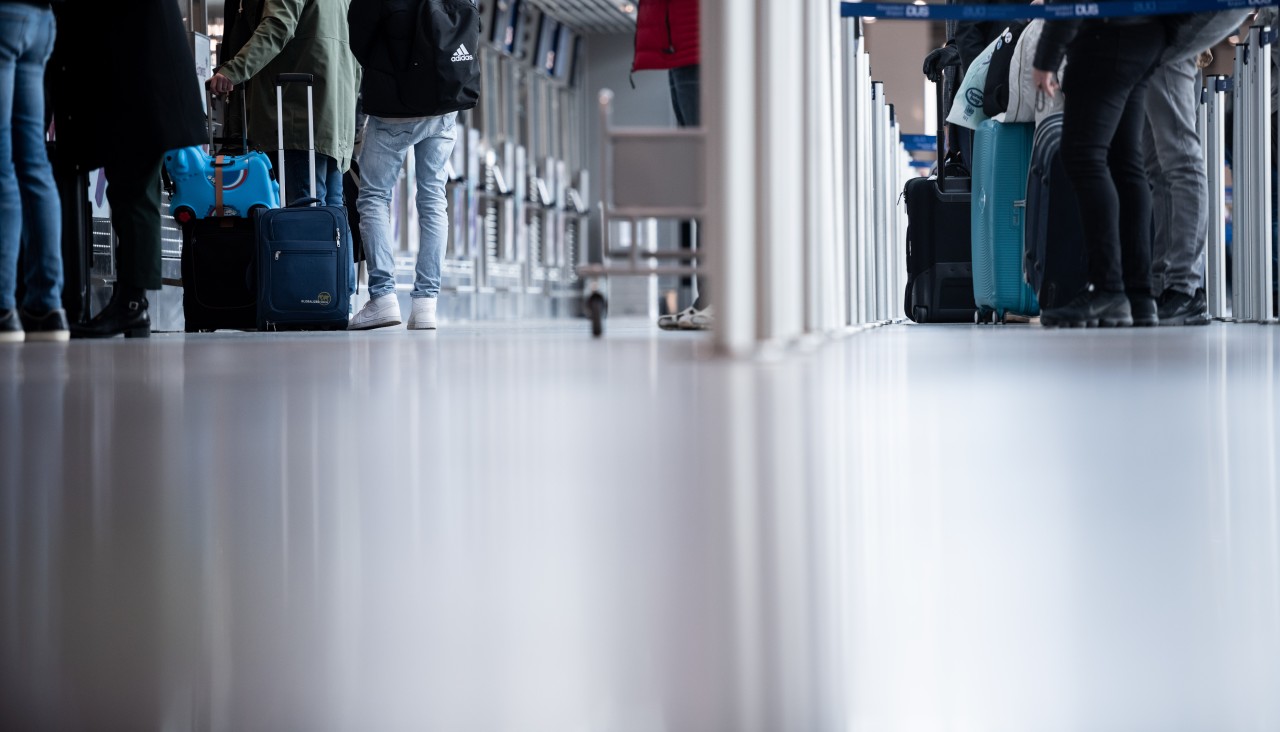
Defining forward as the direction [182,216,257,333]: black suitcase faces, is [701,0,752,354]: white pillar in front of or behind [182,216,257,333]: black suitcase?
in front

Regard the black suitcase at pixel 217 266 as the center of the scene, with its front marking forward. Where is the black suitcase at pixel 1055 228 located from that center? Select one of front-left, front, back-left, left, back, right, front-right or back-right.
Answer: front-left

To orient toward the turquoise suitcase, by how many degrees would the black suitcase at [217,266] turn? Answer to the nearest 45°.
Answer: approximately 90° to its left

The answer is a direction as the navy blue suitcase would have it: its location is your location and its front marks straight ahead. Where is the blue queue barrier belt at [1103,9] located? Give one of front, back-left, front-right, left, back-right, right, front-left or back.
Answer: front-left

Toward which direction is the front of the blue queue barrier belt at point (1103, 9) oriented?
toward the camera

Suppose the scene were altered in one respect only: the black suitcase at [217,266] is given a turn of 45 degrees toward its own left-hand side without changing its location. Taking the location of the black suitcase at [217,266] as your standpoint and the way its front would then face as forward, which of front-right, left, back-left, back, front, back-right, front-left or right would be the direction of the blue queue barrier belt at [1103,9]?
front

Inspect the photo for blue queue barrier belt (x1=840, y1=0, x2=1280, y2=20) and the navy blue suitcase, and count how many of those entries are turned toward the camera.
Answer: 2

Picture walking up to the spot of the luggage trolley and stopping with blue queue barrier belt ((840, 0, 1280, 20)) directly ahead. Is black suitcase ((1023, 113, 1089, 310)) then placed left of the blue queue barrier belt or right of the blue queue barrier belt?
left

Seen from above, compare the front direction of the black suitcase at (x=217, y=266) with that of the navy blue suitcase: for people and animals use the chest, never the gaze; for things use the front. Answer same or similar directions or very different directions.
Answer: same or similar directions

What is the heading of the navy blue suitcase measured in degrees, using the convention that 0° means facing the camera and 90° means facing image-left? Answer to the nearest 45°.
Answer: approximately 0°
